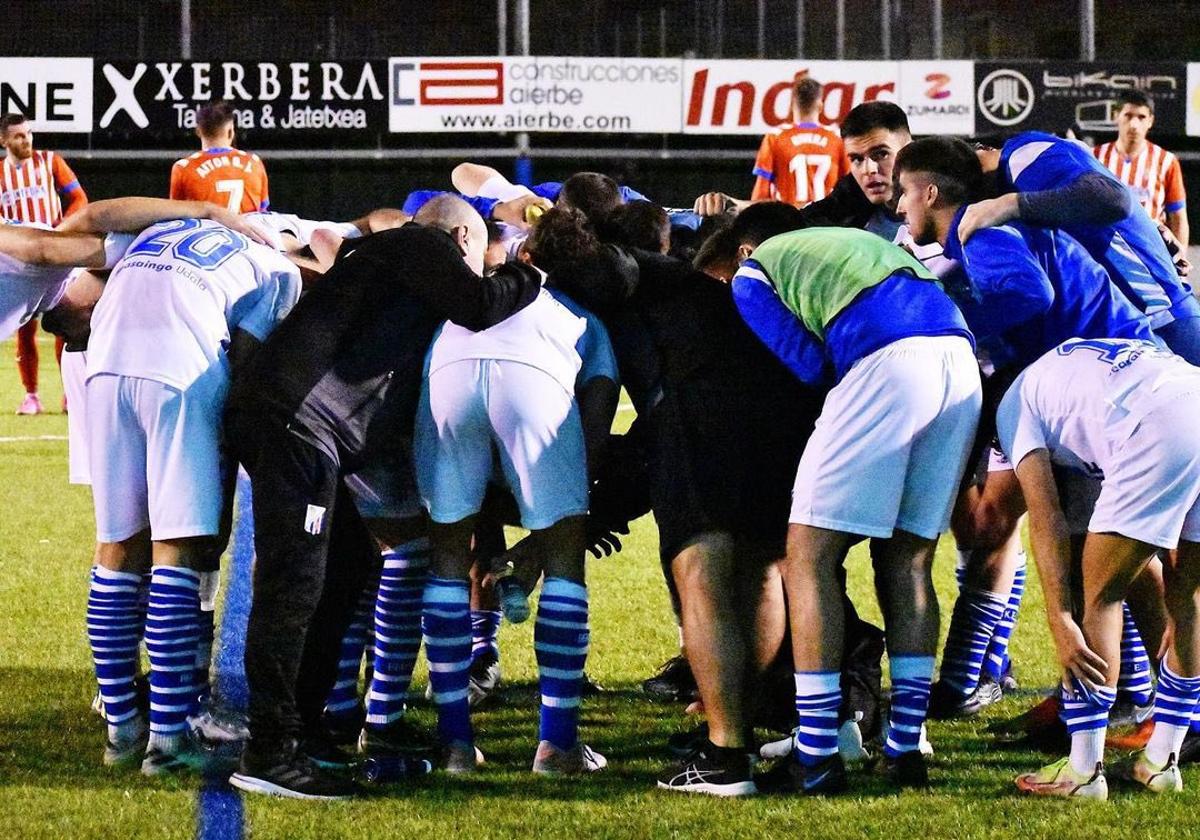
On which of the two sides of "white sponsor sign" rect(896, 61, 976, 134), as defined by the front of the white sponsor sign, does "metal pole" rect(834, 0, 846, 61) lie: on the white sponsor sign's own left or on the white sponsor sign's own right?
on the white sponsor sign's own right

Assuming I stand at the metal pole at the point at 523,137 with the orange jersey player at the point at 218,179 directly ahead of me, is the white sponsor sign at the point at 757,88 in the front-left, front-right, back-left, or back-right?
back-left

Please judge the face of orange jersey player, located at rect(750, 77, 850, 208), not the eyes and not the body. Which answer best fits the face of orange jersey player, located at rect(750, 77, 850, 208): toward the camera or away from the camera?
away from the camera

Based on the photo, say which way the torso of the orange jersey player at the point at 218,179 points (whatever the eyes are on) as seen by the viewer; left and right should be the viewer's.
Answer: facing away from the viewer

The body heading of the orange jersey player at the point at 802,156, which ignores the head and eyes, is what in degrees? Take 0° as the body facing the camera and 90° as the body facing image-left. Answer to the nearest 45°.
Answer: approximately 180°

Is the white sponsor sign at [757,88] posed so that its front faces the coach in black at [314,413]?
yes

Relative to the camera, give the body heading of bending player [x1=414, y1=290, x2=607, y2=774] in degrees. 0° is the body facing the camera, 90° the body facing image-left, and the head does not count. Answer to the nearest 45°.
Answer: approximately 180°

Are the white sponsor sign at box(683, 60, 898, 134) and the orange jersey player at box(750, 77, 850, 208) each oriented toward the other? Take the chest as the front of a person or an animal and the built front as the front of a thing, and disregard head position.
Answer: yes

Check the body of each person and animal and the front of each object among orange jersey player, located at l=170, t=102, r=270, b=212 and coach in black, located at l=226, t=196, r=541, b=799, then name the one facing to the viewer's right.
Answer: the coach in black

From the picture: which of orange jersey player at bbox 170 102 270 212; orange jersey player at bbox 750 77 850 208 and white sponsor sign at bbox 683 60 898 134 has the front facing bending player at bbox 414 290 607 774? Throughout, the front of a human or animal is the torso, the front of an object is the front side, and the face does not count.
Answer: the white sponsor sign

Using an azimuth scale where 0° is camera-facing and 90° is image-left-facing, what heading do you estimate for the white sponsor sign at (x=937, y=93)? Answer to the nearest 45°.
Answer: approximately 0°
